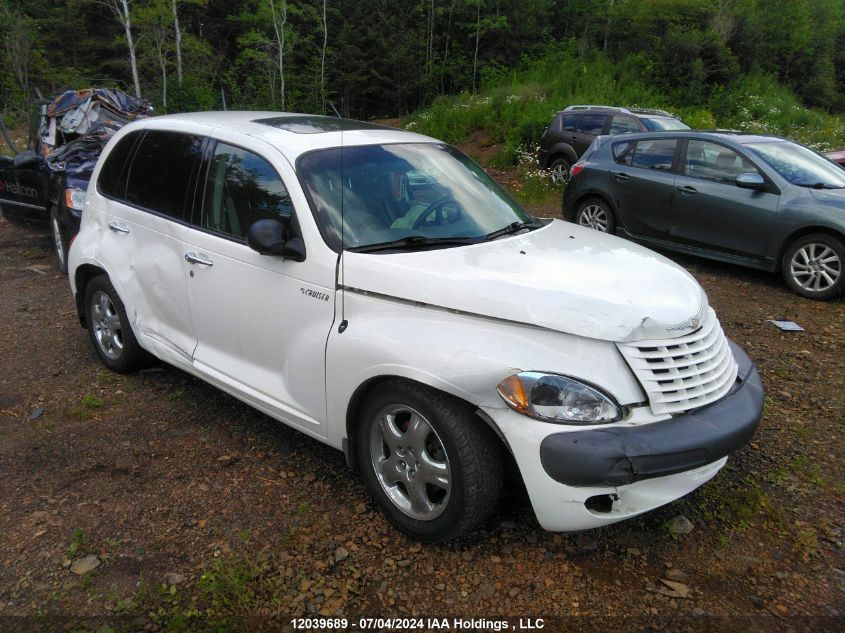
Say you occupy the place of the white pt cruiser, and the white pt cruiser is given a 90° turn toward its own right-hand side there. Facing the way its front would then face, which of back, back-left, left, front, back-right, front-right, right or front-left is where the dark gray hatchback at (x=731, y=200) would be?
back

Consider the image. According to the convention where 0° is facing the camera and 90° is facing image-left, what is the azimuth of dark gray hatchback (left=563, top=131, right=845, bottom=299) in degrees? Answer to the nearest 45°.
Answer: approximately 315°

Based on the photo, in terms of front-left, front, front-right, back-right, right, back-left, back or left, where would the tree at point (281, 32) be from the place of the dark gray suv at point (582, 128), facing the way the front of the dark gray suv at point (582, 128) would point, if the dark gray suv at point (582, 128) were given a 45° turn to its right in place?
back-right

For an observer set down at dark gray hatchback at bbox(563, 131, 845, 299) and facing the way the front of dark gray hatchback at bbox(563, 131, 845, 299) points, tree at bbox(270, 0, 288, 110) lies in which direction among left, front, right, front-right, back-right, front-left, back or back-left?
back
